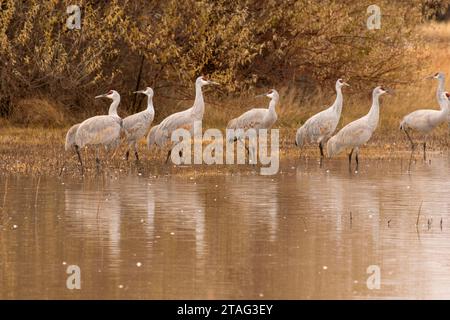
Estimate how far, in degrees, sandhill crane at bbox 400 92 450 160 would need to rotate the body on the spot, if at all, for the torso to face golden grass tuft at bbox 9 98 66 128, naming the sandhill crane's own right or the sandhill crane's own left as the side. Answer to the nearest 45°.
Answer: approximately 180°

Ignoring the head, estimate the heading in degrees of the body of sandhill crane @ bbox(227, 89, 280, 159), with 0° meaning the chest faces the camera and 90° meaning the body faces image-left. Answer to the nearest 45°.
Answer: approximately 270°

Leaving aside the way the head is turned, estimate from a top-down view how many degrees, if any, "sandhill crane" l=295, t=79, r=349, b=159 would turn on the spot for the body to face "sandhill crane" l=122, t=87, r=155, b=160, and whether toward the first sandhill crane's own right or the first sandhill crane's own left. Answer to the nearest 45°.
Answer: approximately 180°

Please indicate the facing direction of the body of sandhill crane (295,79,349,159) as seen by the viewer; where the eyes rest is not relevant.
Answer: to the viewer's right

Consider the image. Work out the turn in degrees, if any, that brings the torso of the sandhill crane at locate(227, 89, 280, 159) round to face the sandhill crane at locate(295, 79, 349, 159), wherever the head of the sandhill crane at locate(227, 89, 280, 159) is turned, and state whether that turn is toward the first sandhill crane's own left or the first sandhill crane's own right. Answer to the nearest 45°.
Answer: approximately 45° to the first sandhill crane's own right

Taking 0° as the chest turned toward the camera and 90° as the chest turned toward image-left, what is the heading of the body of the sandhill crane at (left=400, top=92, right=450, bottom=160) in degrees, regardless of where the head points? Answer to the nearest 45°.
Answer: approximately 270°

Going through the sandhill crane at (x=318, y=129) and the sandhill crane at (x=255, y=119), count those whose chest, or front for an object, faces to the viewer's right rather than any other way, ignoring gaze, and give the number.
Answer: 2

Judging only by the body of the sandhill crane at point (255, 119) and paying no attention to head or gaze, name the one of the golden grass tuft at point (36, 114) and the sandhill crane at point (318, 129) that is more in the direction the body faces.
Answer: the sandhill crane
